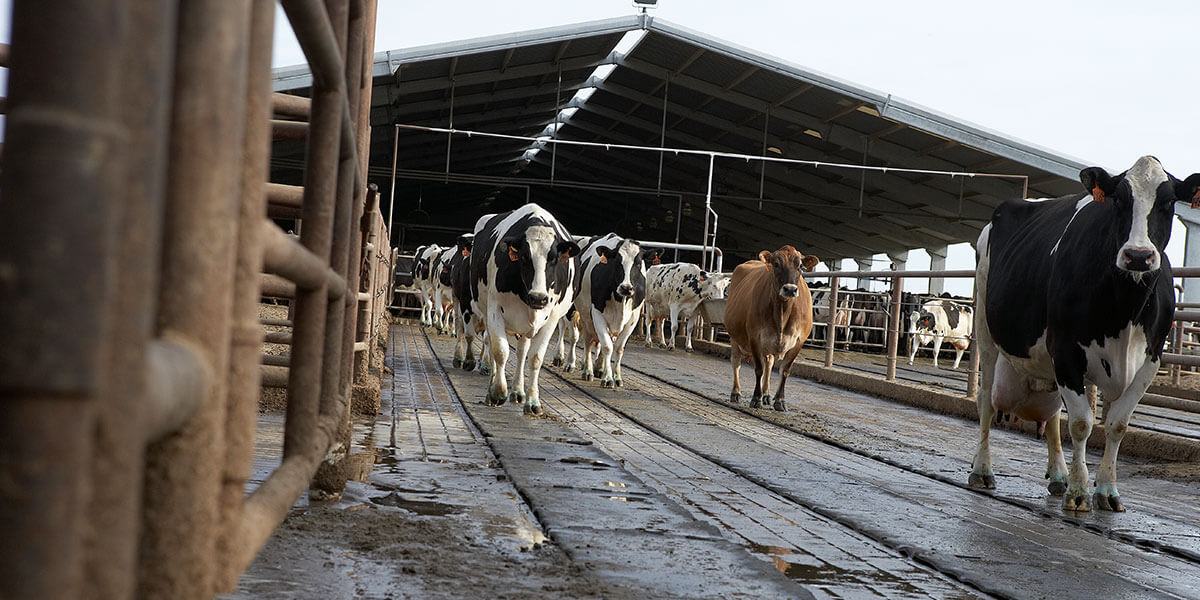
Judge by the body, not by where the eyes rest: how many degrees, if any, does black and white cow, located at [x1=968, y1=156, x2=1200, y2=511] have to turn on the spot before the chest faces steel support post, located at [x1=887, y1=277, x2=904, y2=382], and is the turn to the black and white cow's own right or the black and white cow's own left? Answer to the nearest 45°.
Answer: approximately 135° to the black and white cow's own left

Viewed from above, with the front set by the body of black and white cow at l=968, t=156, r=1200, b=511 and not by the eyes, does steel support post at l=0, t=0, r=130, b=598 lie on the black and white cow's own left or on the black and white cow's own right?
on the black and white cow's own right

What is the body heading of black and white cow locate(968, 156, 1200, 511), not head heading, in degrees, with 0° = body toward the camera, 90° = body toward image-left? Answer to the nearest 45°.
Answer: approximately 315°

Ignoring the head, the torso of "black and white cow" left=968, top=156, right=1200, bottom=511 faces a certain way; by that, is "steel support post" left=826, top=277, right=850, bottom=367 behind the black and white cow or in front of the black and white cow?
behind

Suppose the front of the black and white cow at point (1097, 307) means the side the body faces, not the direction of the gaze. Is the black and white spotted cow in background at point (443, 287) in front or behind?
behind

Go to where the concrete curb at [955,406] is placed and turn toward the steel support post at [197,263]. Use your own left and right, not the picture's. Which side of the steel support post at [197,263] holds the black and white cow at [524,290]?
right

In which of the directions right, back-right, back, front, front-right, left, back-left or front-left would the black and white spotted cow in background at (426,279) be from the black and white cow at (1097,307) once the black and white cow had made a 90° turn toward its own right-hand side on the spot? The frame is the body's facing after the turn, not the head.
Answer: right

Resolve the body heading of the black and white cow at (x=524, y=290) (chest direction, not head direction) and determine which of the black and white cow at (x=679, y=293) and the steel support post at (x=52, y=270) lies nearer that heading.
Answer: the steel support post
